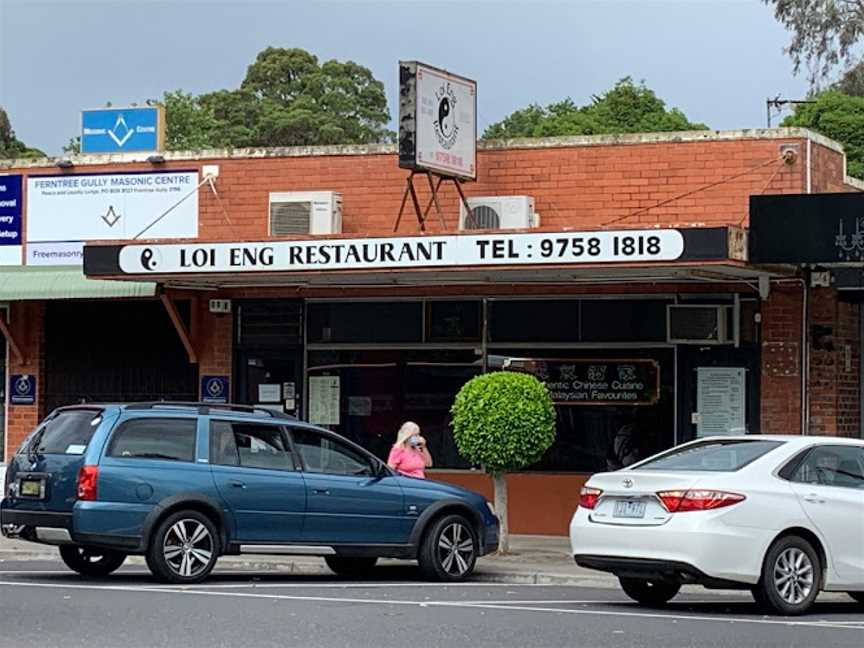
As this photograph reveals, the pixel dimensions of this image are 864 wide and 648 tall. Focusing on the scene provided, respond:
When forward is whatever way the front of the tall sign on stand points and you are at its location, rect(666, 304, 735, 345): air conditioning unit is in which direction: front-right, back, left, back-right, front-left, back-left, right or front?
front-left

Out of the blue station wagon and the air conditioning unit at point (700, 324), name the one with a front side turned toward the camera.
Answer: the air conditioning unit

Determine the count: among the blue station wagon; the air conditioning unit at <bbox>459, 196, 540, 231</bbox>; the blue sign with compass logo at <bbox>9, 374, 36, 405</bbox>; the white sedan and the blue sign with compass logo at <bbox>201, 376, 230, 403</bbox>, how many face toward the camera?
3

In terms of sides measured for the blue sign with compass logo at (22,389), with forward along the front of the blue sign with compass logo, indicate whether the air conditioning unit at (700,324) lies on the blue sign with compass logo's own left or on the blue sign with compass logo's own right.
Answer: on the blue sign with compass logo's own left

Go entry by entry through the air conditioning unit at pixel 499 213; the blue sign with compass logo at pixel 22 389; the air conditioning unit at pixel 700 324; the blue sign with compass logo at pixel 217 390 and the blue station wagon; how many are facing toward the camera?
4

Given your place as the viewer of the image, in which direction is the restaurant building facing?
facing the viewer

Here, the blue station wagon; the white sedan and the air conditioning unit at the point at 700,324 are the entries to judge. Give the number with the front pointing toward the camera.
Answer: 1

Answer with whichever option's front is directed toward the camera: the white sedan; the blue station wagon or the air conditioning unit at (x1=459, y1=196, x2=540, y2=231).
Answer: the air conditioning unit

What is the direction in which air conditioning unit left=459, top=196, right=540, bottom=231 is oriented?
toward the camera

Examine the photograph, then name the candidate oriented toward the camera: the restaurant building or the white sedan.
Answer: the restaurant building

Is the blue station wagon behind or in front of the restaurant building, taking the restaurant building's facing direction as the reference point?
in front

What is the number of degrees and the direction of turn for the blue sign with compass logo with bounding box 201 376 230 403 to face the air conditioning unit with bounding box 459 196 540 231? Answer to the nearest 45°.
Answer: approximately 45° to its left

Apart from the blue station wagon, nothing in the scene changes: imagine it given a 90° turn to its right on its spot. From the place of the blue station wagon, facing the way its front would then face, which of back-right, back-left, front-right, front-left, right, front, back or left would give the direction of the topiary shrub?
left

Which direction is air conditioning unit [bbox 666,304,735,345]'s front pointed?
toward the camera

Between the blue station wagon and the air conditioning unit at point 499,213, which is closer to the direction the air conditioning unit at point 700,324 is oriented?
the blue station wagon
